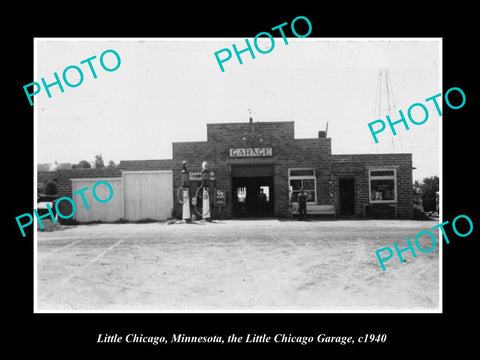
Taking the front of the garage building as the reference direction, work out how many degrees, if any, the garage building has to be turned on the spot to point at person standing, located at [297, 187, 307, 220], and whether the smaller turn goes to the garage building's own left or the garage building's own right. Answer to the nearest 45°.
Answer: approximately 45° to the garage building's own left

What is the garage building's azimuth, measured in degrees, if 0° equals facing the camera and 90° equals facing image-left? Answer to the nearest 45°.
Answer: approximately 0°

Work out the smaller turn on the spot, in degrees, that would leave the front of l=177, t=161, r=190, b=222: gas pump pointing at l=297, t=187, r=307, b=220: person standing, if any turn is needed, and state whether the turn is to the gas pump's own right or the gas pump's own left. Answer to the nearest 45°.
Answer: approximately 90° to the gas pump's own left

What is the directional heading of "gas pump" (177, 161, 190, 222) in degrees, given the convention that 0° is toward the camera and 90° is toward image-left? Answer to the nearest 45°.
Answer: approximately 0°

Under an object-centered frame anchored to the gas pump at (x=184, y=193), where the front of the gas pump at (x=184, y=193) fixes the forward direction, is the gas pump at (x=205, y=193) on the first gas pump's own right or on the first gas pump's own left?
on the first gas pump's own left

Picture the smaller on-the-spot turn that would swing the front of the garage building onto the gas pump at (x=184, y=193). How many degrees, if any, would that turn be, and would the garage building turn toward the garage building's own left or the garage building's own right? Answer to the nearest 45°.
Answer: approximately 90° to the garage building's own right

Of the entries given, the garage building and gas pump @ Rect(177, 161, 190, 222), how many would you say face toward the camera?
2
